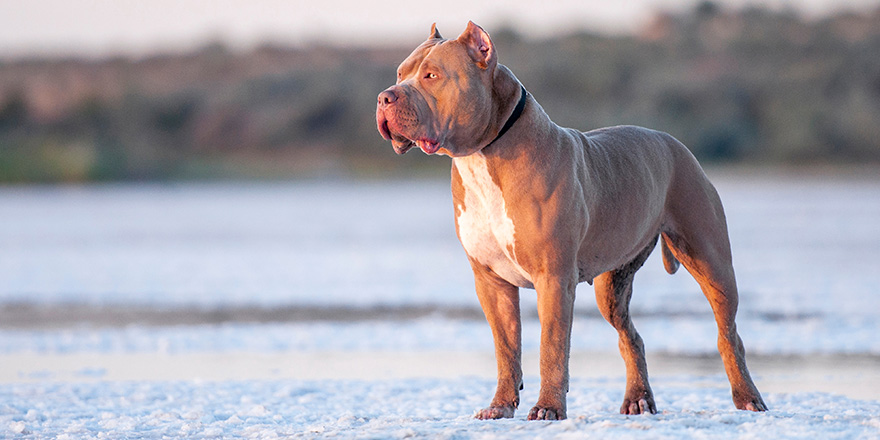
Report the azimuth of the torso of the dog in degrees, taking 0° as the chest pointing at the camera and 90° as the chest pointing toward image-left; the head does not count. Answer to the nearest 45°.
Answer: approximately 45°
